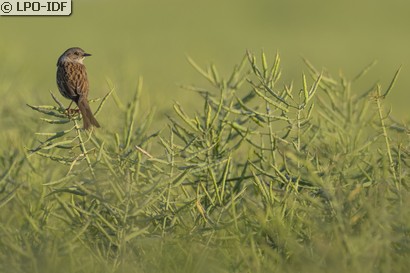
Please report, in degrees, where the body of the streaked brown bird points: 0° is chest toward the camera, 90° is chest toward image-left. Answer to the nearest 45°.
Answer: approximately 135°
